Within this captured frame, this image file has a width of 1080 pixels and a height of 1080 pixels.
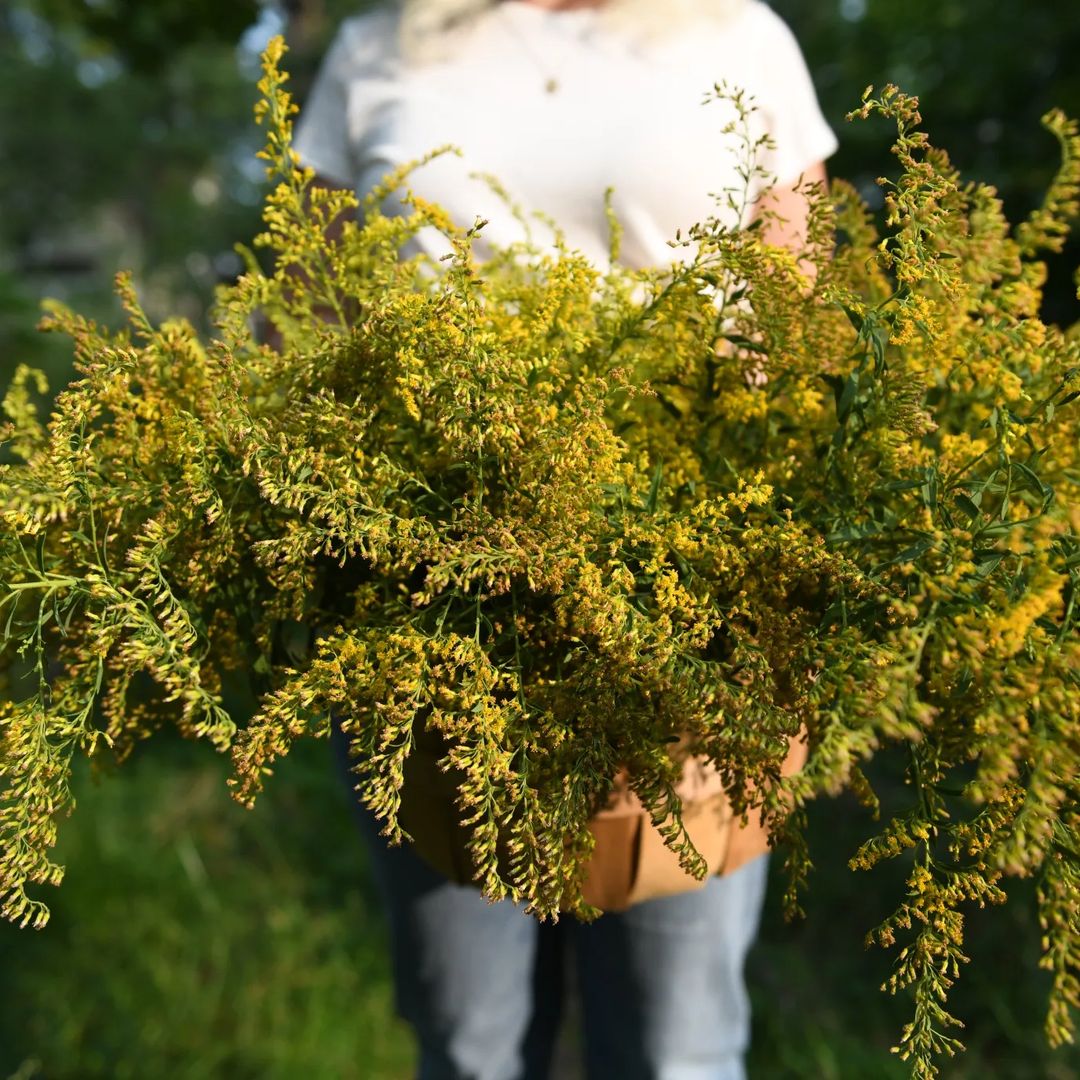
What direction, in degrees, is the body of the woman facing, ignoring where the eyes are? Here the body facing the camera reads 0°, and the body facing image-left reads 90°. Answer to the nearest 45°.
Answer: approximately 0°
